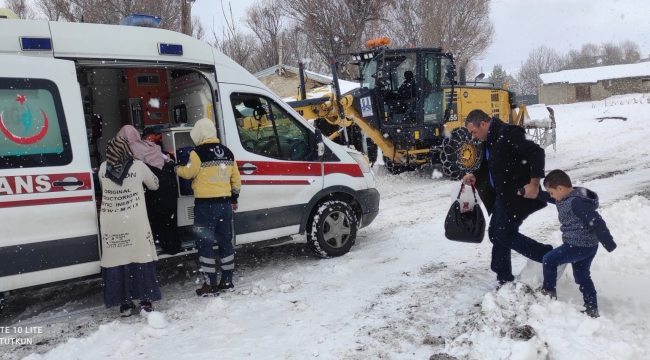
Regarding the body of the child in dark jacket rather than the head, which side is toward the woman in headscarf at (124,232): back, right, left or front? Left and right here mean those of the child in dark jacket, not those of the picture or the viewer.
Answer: front

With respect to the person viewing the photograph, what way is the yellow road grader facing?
facing the viewer and to the left of the viewer

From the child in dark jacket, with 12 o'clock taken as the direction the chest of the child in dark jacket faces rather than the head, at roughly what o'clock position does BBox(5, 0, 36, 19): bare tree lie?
The bare tree is roughly at 1 o'clock from the child in dark jacket.

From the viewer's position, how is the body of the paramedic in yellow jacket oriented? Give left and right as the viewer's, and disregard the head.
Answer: facing away from the viewer and to the left of the viewer

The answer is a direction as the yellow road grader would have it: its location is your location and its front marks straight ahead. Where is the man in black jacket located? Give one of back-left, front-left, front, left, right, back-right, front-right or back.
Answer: front-left

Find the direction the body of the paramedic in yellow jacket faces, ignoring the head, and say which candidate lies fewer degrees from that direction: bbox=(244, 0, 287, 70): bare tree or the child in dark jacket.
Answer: the bare tree

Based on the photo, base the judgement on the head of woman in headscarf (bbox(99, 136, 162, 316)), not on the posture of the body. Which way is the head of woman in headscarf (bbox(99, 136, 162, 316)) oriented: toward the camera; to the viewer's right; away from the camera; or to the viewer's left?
away from the camera

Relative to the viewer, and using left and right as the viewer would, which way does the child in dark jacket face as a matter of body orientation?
facing to the left of the viewer

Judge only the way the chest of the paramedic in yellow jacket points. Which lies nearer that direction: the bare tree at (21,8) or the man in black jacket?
the bare tree

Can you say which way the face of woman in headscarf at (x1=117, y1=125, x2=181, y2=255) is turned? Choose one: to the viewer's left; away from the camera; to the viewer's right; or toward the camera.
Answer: away from the camera

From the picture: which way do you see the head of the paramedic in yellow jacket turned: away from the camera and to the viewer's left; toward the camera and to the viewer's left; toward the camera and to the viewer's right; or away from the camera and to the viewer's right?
away from the camera and to the viewer's left

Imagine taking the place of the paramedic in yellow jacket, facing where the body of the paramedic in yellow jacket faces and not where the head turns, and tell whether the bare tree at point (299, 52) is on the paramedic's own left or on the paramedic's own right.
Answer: on the paramedic's own right

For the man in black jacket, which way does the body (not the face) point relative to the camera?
to the viewer's left

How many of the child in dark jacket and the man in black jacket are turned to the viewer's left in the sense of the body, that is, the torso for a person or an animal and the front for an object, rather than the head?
2

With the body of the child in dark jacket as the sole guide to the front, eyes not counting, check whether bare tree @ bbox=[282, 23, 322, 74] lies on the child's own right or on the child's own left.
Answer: on the child's own right
